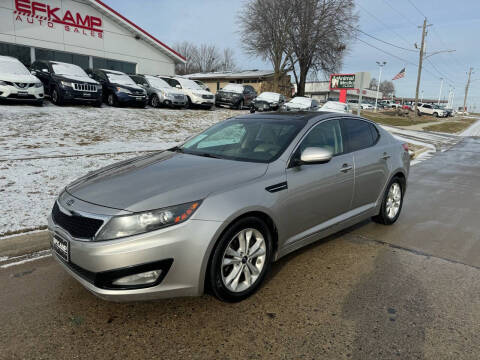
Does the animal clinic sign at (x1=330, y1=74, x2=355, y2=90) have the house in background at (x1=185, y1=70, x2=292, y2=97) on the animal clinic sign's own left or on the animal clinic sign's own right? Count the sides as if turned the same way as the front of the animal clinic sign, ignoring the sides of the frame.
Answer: on the animal clinic sign's own right

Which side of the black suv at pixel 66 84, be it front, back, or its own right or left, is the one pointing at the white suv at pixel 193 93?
left

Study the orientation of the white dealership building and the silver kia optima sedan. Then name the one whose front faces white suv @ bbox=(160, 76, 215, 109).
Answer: the white dealership building

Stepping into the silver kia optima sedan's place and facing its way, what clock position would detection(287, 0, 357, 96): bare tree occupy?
The bare tree is roughly at 5 o'clock from the silver kia optima sedan.

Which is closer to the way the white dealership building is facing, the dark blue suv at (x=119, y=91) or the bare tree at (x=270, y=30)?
the dark blue suv

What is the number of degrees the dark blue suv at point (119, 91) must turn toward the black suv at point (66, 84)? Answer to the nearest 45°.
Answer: approximately 90° to its right

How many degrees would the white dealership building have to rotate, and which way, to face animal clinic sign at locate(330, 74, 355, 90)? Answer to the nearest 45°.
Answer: approximately 45° to its left

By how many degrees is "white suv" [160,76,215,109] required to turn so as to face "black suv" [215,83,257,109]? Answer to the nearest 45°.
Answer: approximately 90° to its left

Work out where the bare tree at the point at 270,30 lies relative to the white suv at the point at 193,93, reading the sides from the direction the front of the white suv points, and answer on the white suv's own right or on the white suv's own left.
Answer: on the white suv's own left
